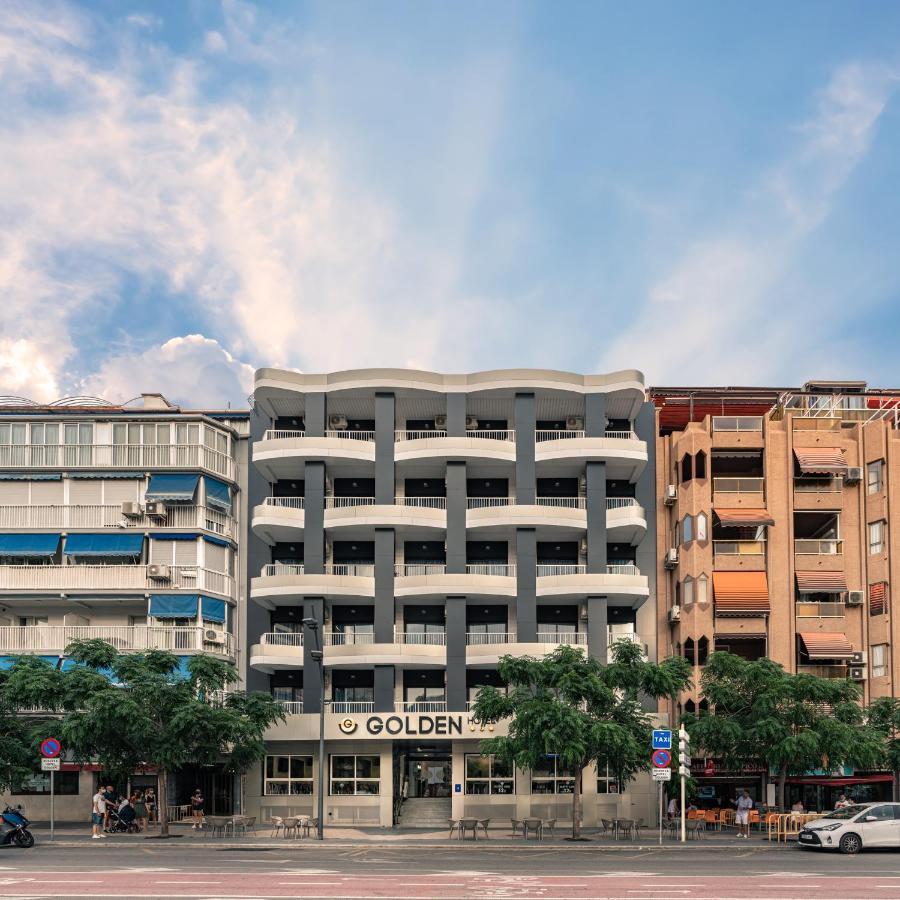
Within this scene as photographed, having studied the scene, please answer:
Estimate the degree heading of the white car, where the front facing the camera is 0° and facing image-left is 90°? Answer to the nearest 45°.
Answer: approximately 45°

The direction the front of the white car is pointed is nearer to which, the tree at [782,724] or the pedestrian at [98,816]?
the pedestrian

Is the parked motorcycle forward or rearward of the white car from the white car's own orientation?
forward

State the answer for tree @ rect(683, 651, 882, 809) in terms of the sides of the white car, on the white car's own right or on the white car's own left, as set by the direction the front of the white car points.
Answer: on the white car's own right

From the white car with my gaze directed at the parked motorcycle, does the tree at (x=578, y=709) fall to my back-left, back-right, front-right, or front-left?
front-right

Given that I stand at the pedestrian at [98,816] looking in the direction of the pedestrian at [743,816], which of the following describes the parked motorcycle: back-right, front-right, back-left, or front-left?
back-right
